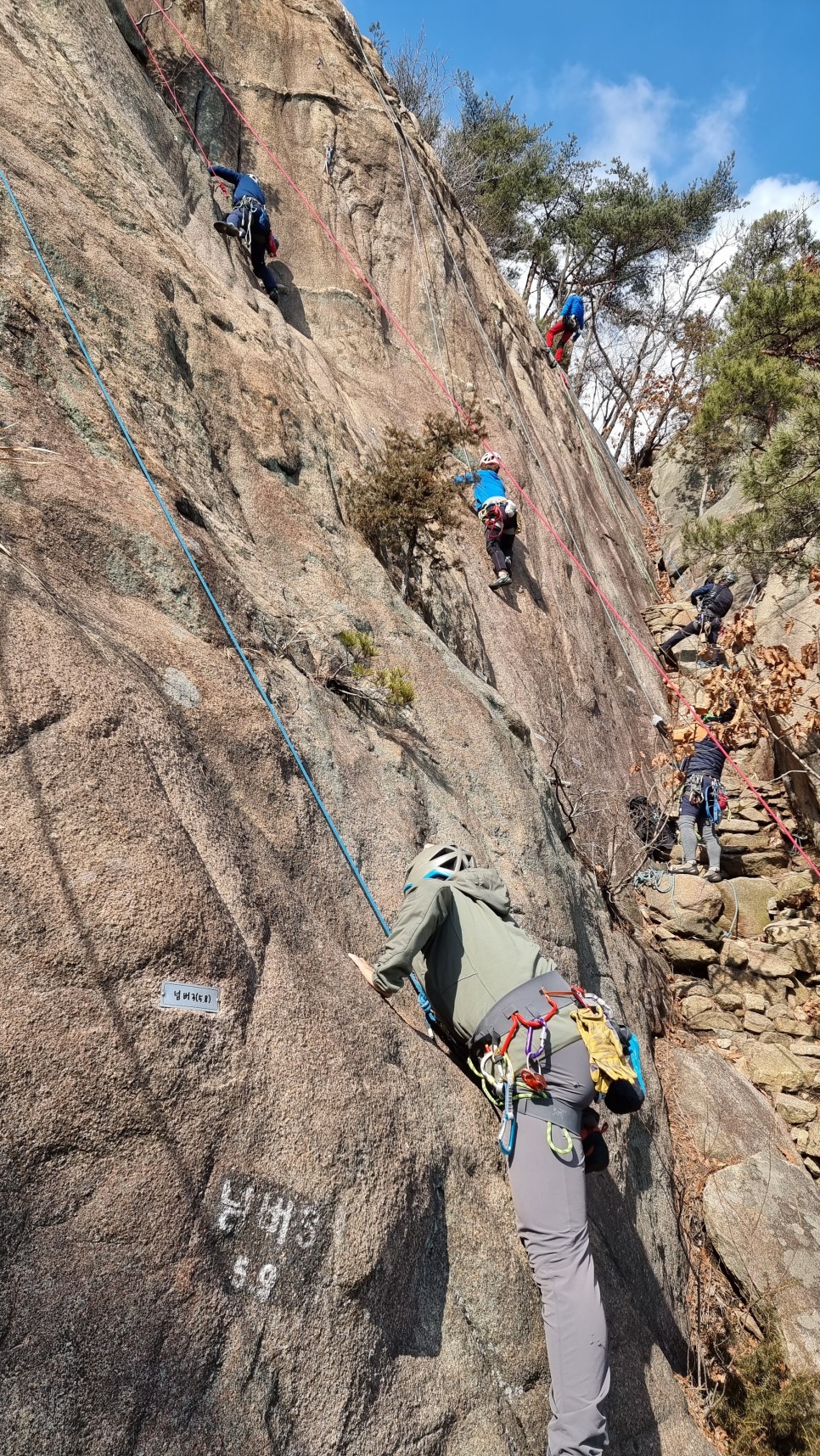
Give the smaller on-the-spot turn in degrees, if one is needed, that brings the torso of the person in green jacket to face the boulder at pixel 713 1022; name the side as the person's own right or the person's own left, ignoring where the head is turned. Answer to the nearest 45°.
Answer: approximately 135° to the person's own right

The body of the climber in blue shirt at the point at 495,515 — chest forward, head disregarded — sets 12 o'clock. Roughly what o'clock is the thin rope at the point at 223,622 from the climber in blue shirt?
The thin rope is roughly at 8 o'clock from the climber in blue shirt.

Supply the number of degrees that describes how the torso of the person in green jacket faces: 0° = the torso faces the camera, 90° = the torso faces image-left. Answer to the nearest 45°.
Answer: approximately 90°

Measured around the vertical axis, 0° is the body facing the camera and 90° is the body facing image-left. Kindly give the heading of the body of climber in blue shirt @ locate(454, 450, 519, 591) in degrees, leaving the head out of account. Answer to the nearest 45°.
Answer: approximately 135°

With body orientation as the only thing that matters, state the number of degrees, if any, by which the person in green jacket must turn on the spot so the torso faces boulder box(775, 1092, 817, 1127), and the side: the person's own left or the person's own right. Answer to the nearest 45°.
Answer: approximately 135° to the person's own right

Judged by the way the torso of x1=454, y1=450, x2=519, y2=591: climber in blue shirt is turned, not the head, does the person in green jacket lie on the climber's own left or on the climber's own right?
on the climber's own left

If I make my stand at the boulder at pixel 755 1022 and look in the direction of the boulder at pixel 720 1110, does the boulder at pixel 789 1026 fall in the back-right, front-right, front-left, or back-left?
back-left

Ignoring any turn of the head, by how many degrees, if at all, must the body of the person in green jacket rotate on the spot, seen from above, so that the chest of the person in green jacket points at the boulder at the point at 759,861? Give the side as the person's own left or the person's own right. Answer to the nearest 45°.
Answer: approximately 135° to the person's own right
